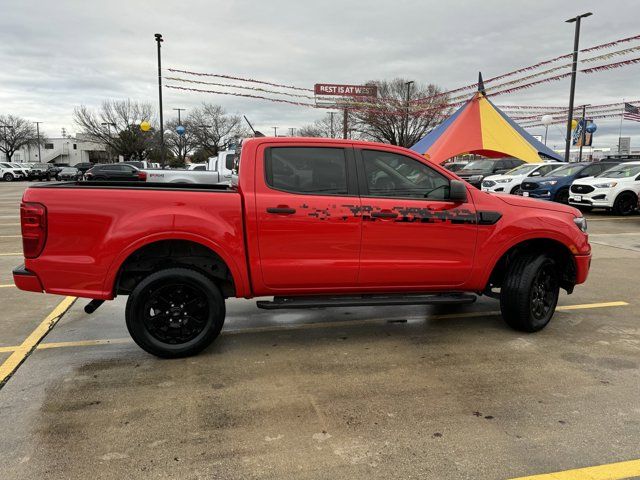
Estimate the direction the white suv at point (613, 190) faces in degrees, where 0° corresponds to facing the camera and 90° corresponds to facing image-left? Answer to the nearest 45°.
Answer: approximately 45°

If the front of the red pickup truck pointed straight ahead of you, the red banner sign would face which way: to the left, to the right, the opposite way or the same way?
to the right

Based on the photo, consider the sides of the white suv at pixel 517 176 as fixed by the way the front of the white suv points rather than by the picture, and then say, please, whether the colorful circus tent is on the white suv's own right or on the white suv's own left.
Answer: on the white suv's own right

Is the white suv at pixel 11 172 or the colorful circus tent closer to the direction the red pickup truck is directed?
the colorful circus tent

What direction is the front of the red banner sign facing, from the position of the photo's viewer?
facing the viewer

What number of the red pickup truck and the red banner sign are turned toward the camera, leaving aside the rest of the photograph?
1

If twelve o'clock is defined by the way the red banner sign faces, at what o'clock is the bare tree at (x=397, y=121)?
The bare tree is roughly at 7 o'clock from the red banner sign.

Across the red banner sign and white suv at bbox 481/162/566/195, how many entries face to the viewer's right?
0

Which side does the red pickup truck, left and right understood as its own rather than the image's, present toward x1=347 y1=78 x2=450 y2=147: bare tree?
left

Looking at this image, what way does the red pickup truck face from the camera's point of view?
to the viewer's right

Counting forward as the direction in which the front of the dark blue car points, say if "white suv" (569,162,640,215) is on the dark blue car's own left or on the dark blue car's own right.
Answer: on the dark blue car's own left
